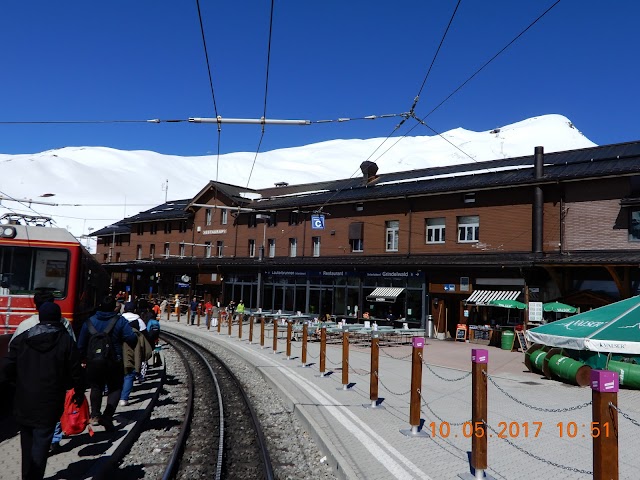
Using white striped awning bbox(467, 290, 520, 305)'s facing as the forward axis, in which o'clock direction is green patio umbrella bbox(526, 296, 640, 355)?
The green patio umbrella is roughly at 10 o'clock from the white striped awning.

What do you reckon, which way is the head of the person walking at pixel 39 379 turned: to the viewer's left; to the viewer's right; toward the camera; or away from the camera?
away from the camera

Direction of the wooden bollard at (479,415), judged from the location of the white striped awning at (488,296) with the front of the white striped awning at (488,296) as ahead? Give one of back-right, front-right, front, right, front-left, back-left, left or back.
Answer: front-left

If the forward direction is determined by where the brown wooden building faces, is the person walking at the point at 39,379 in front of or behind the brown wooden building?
in front

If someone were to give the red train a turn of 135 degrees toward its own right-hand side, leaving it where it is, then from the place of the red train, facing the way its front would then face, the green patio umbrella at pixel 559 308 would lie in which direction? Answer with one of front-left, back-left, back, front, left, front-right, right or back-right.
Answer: back-right

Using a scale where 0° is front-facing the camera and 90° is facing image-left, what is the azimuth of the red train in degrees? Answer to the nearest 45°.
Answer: approximately 0°

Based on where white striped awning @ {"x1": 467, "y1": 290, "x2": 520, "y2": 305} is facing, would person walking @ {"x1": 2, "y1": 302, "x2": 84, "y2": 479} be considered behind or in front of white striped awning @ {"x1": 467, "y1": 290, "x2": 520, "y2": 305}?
in front

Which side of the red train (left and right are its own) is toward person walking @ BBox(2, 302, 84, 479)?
front

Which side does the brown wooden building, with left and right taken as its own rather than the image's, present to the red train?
front

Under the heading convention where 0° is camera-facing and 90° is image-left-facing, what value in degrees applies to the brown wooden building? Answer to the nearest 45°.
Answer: approximately 45°

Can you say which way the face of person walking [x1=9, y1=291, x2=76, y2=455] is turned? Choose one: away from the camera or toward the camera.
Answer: away from the camera

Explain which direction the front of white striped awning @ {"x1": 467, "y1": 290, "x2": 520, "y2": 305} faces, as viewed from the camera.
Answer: facing the viewer and to the left of the viewer
